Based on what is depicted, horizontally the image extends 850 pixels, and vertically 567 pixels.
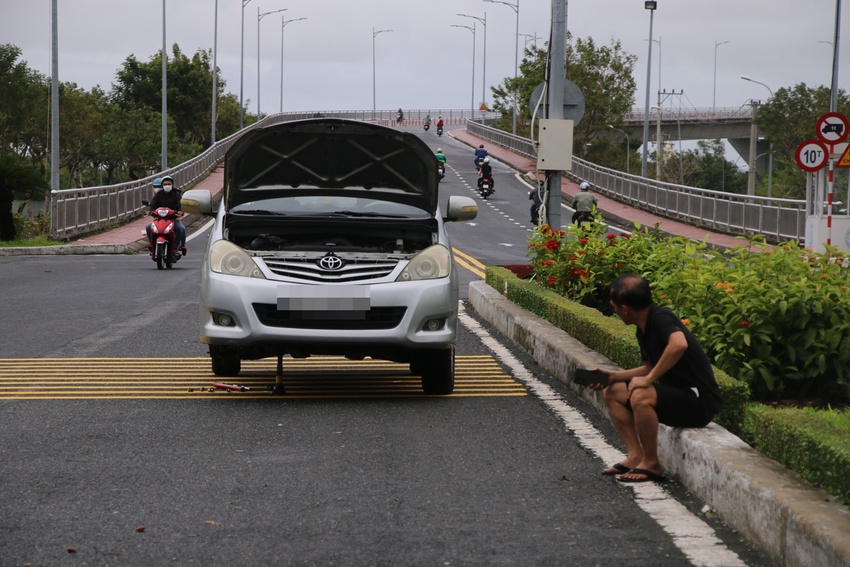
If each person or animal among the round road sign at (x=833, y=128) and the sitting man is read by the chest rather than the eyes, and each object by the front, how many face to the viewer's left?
1

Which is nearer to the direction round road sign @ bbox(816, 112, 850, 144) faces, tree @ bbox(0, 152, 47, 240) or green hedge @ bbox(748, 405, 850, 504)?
the green hedge

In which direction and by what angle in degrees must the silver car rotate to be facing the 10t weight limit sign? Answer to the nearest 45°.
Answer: approximately 135° to its left

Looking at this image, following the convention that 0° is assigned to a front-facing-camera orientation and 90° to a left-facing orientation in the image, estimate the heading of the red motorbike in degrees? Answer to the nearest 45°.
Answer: approximately 0°

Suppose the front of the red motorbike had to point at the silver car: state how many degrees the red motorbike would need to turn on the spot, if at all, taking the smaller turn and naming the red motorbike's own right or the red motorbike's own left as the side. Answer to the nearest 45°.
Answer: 0° — it already faces it

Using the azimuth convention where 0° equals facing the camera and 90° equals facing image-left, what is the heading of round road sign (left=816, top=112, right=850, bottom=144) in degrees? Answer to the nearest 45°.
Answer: approximately 0°

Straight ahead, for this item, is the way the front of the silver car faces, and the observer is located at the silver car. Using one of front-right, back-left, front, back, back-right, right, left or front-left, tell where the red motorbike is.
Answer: back

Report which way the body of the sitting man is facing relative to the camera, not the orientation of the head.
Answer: to the viewer's left

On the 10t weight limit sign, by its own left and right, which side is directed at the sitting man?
front
